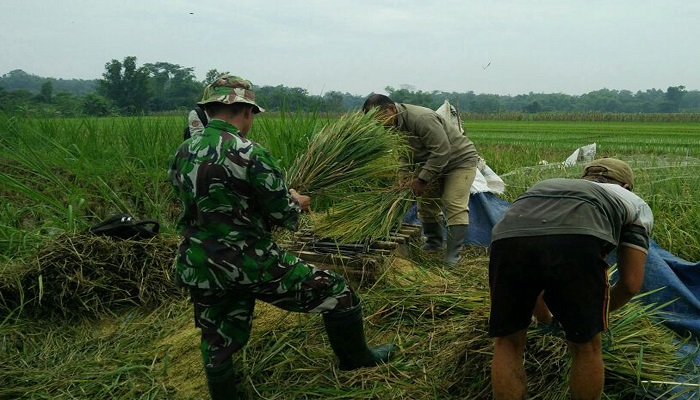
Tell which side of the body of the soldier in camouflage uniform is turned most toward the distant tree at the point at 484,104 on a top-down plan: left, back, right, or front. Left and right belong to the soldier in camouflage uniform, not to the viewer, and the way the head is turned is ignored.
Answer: front

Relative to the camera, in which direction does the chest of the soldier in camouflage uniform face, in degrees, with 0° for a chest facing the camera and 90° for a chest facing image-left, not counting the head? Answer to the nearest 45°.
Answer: approximately 225°

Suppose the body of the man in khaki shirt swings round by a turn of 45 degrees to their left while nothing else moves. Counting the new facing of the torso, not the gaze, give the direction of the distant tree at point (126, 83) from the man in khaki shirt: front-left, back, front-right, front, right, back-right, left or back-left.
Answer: right

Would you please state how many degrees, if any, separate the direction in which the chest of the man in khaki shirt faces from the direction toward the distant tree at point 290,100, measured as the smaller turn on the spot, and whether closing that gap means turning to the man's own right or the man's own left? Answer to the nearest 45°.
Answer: approximately 45° to the man's own right

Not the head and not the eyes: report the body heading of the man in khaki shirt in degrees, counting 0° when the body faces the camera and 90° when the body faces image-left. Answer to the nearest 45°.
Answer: approximately 90°

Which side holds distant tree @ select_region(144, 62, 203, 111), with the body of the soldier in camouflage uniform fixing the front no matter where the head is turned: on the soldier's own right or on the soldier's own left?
on the soldier's own left

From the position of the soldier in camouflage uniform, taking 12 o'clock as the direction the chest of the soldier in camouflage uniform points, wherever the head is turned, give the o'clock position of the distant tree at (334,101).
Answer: The distant tree is roughly at 11 o'clock from the soldier in camouflage uniform.

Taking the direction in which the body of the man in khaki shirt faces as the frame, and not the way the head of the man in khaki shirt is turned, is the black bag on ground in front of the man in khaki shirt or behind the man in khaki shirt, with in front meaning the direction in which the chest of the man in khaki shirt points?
in front

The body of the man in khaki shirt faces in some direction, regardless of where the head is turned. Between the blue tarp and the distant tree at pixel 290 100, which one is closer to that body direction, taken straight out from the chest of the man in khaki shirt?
the distant tree

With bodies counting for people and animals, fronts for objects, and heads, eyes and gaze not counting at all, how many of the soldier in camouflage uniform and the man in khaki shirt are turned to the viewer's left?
1

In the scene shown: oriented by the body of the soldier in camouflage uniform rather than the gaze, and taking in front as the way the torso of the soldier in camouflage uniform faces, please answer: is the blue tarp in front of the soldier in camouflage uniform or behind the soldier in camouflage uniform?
in front

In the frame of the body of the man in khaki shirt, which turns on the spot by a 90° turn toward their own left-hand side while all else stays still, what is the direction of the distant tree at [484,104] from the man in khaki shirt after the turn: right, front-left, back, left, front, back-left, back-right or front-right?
back
